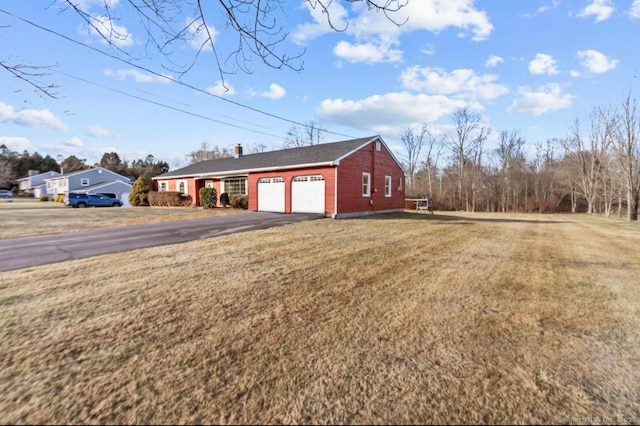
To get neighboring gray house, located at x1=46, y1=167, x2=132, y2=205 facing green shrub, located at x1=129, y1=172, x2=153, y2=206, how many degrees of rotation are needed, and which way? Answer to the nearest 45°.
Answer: approximately 45° to its left

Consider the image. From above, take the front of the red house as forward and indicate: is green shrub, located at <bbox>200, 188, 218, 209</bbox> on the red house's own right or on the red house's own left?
on the red house's own right

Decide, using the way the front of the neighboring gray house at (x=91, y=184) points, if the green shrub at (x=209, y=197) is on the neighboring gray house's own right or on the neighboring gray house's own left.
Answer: on the neighboring gray house's own left

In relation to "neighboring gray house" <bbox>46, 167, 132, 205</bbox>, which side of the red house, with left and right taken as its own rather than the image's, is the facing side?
right

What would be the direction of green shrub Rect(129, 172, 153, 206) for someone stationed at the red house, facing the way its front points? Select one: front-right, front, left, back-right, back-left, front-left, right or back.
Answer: right

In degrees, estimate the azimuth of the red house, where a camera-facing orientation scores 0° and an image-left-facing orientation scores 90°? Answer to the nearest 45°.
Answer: approximately 45°
